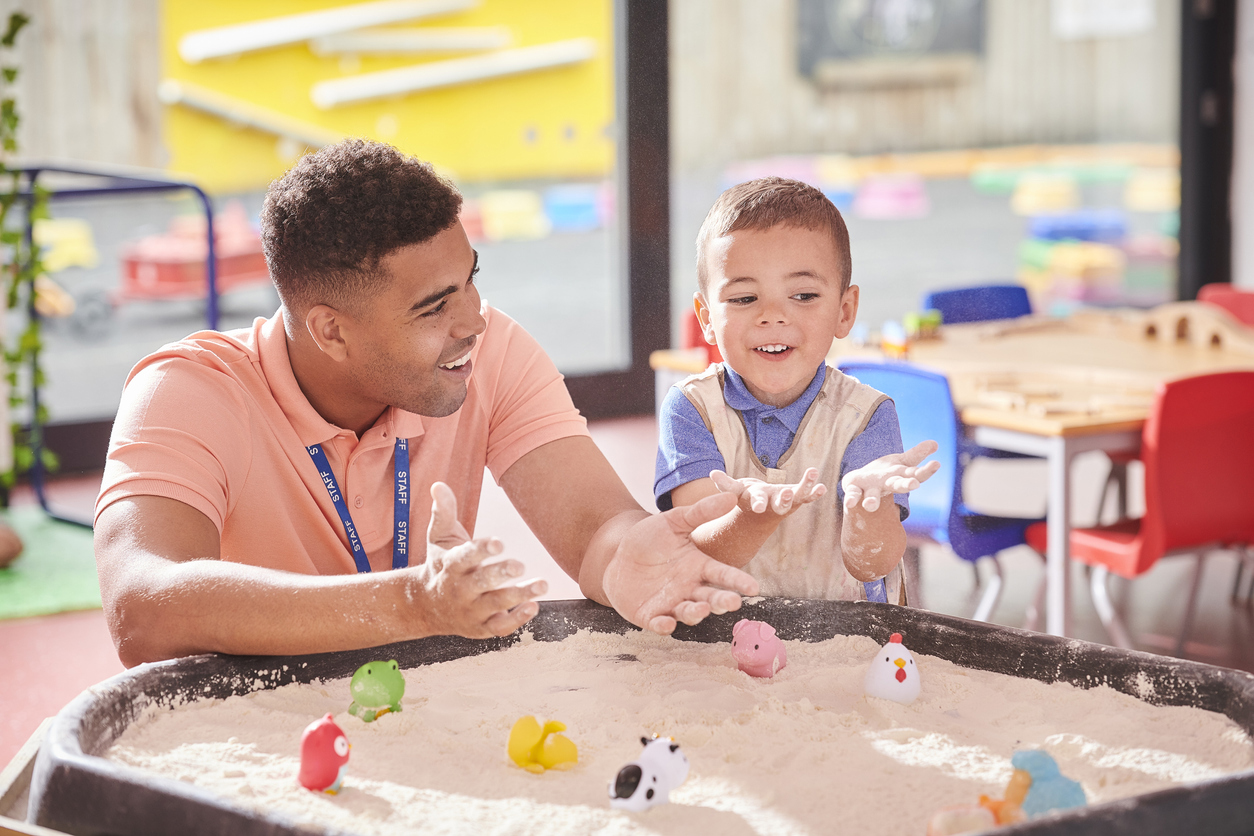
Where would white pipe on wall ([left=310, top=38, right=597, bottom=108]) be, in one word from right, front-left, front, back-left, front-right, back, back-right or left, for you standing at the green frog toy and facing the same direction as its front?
back

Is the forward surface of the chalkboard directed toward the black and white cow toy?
yes

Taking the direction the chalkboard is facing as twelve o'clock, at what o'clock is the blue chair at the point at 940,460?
The blue chair is roughly at 12 o'clock from the chalkboard.
